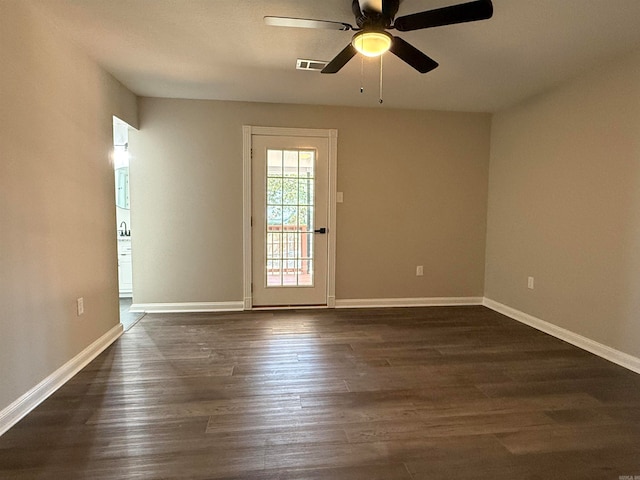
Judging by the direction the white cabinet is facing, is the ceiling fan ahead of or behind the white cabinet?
ahead

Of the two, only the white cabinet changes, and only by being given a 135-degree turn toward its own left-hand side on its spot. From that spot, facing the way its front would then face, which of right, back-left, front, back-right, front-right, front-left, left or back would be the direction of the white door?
right

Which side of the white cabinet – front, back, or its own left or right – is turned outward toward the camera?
front
